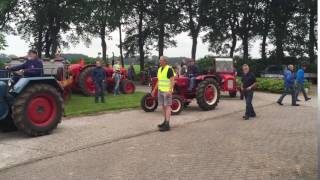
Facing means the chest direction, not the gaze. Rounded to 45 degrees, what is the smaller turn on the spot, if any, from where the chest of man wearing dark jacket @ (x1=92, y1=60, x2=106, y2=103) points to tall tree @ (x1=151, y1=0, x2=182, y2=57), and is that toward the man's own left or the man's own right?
approximately 180°

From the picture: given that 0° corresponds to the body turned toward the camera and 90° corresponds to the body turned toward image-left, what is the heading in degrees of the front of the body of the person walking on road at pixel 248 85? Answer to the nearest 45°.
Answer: approximately 45°

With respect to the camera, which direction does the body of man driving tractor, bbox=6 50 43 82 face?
to the viewer's left

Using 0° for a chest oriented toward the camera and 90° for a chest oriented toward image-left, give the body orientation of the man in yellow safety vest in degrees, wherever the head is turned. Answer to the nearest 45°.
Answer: approximately 45°

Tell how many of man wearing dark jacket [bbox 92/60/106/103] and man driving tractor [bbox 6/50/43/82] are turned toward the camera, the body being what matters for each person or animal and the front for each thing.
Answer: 1
